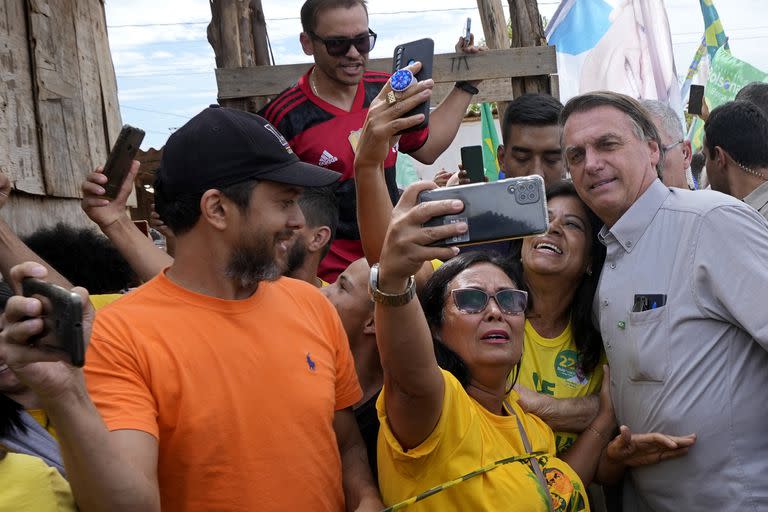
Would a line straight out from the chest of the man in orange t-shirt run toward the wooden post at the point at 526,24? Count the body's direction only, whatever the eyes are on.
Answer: no

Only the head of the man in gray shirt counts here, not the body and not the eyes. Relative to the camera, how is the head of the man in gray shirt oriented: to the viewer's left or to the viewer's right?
to the viewer's left

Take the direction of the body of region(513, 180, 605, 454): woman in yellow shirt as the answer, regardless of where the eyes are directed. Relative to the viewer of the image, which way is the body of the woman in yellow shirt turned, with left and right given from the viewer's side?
facing the viewer and to the left of the viewer

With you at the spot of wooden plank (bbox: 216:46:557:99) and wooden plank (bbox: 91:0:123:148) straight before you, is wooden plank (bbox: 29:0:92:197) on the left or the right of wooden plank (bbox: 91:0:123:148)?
left

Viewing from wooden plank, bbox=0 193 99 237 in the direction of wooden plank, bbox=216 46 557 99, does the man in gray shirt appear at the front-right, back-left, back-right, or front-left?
front-right

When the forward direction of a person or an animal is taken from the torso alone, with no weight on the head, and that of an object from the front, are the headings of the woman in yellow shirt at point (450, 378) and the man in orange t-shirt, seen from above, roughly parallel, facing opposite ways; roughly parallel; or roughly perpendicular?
roughly parallel

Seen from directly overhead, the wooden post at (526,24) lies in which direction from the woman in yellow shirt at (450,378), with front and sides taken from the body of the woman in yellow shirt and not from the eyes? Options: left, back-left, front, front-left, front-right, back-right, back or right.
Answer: back-left

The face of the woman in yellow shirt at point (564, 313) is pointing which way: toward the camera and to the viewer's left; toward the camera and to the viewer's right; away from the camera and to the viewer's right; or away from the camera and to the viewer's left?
toward the camera and to the viewer's left

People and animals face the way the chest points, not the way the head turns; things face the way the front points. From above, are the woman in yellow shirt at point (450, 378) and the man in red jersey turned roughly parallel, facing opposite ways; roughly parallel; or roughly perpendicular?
roughly parallel

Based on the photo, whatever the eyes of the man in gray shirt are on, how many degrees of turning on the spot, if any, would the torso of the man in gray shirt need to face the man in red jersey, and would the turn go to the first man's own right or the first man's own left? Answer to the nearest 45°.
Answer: approximately 90° to the first man's own right

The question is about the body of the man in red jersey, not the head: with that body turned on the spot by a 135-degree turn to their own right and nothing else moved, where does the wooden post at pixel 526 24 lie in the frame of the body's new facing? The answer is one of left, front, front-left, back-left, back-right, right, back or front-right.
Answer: back-right

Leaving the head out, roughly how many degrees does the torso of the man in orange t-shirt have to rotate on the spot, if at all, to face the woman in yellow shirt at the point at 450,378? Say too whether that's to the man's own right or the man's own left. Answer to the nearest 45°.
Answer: approximately 45° to the man's own left

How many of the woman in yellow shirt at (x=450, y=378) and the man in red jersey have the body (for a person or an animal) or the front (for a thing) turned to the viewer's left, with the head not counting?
0
